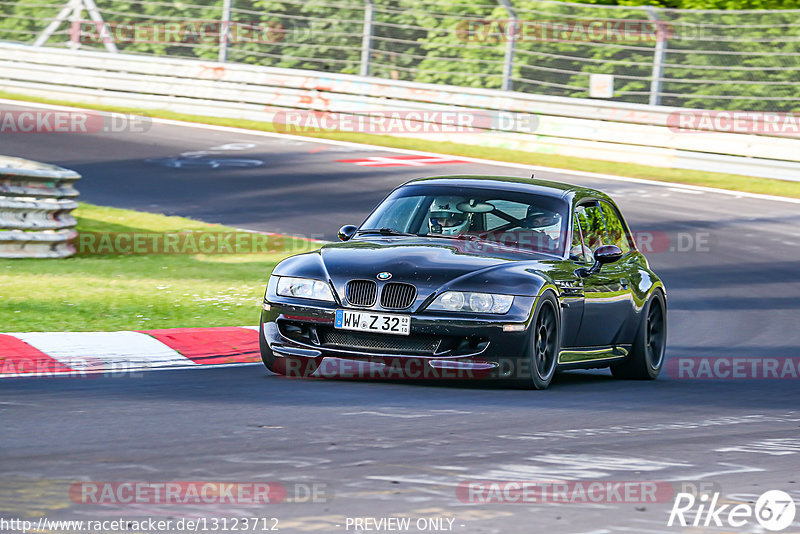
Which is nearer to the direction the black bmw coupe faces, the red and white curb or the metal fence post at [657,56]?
the red and white curb

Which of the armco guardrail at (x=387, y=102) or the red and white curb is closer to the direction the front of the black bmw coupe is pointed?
the red and white curb

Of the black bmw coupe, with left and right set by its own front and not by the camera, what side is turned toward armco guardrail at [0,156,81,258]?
right

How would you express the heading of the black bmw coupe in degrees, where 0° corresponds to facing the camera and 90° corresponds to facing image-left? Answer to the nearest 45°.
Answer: approximately 45°

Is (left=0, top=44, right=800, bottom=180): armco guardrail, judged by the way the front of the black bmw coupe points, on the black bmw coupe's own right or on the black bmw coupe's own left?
on the black bmw coupe's own right

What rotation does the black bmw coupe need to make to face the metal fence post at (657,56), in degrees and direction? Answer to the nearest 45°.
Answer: approximately 135° to its right
